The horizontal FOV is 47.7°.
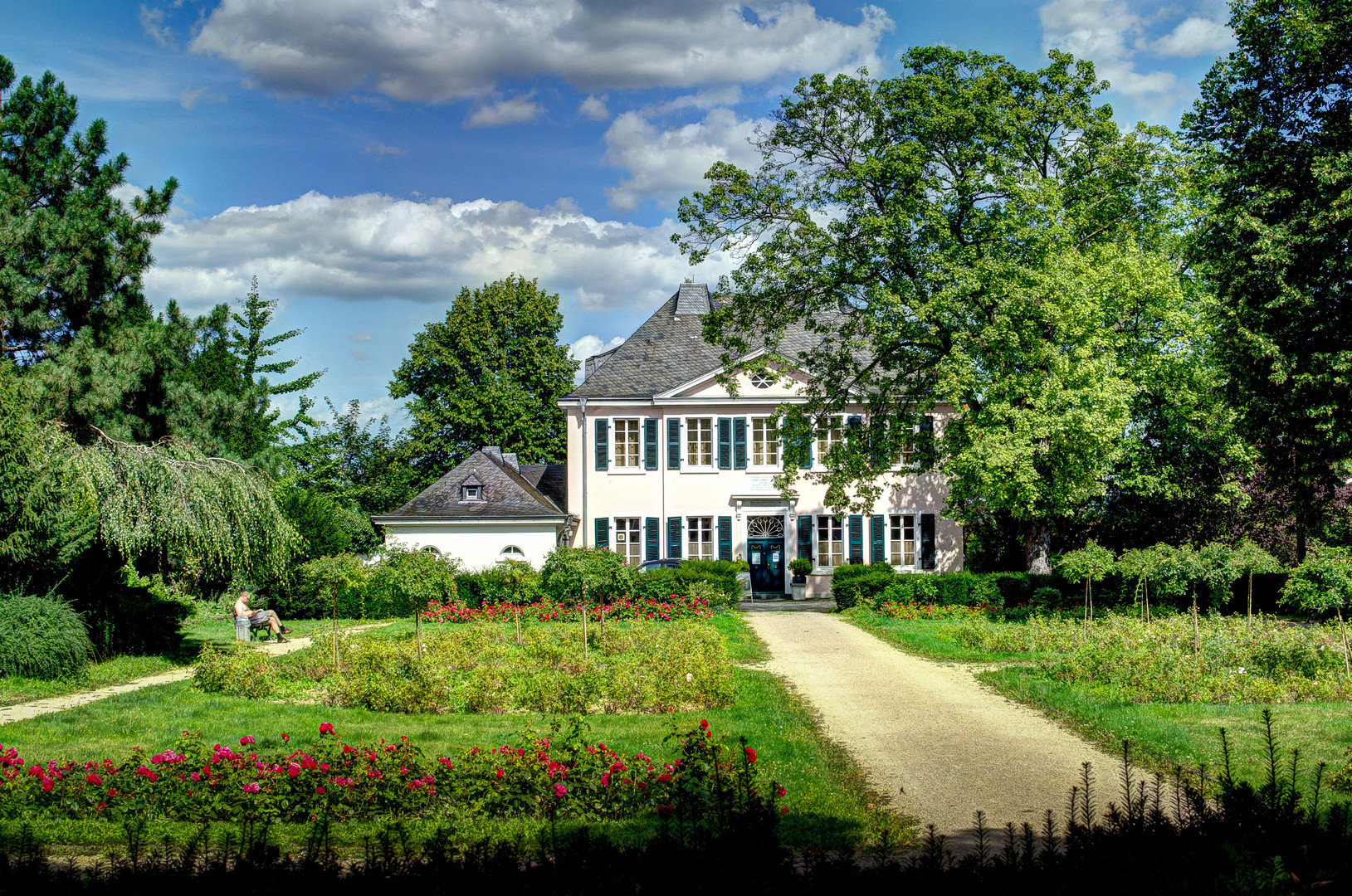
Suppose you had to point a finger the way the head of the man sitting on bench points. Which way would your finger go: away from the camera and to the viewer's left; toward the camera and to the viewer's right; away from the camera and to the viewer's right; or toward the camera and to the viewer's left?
toward the camera and to the viewer's right

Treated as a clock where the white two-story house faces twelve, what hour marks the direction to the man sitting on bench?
The man sitting on bench is roughly at 1 o'clock from the white two-story house.

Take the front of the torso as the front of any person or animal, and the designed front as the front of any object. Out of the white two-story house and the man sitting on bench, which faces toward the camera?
the white two-story house

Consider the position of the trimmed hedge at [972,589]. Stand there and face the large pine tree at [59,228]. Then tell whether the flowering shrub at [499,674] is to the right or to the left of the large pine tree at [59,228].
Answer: left

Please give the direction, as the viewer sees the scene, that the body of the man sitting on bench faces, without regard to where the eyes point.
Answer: to the viewer's right

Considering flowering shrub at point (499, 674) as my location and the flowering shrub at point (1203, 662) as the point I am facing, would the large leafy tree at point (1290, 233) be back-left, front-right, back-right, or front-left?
front-left

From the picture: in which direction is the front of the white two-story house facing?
toward the camera

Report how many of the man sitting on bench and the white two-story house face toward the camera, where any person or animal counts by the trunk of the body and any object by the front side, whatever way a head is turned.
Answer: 1

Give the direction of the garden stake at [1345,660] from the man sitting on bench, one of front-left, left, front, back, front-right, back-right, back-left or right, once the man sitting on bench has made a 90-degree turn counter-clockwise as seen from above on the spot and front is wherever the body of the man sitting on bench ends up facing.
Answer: back-right

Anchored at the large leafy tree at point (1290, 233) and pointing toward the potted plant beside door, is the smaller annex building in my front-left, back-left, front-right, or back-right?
front-left

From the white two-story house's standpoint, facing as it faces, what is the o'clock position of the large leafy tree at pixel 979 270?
The large leafy tree is roughly at 11 o'clock from the white two-story house.

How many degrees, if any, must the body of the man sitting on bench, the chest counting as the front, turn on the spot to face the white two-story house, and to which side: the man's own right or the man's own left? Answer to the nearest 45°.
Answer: approximately 45° to the man's own left
